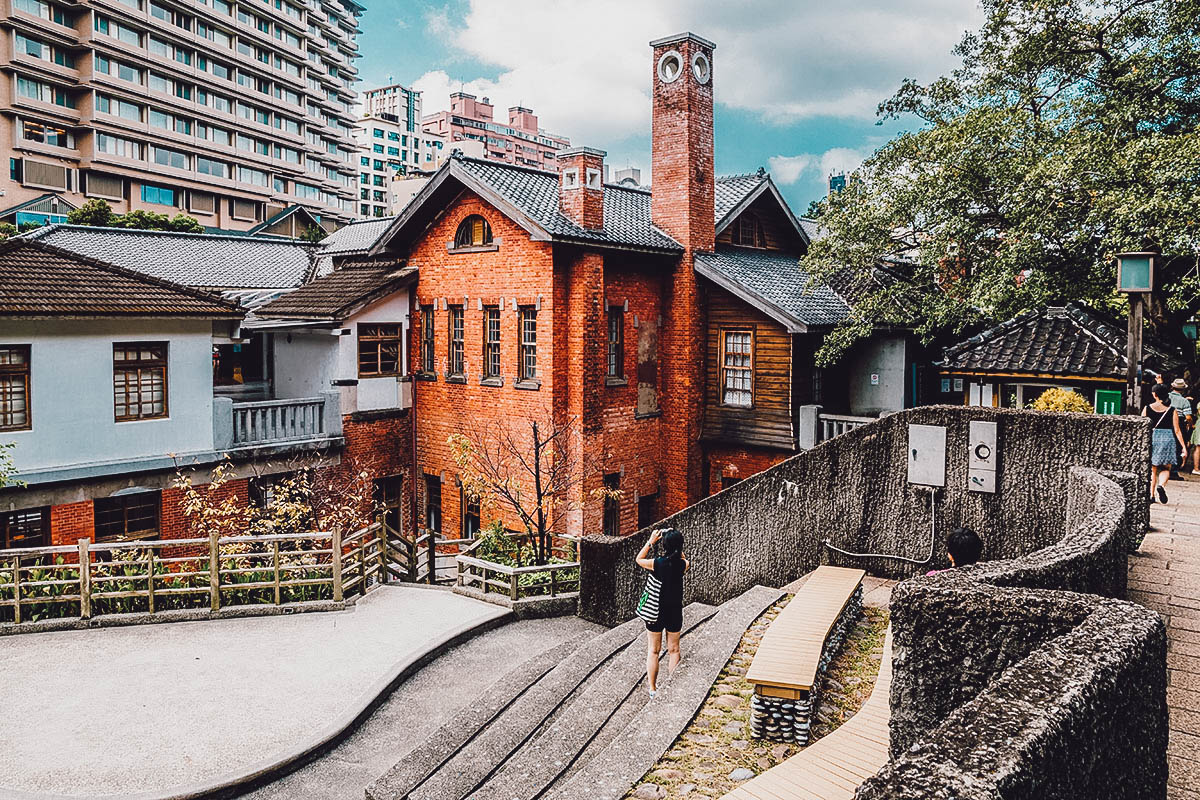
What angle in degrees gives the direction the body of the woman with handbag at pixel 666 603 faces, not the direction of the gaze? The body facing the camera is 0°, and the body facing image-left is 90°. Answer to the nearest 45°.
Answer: approximately 135°

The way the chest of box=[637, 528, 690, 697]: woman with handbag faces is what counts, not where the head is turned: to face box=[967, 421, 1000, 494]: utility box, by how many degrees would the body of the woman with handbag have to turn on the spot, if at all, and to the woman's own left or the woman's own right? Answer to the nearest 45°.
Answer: approximately 90° to the woman's own right

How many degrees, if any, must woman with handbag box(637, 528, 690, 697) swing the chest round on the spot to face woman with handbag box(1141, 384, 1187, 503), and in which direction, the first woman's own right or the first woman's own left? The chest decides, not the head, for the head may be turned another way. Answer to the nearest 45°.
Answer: approximately 90° to the first woman's own right

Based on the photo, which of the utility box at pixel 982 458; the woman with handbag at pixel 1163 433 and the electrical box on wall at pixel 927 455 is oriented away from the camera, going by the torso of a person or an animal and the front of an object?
the woman with handbag

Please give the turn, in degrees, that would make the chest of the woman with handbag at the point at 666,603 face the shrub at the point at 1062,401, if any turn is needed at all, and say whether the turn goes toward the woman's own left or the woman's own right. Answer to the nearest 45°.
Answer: approximately 90° to the woman's own right

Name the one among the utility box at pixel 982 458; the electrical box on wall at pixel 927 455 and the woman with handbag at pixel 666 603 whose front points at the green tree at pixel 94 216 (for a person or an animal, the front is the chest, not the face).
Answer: the woman with handbag

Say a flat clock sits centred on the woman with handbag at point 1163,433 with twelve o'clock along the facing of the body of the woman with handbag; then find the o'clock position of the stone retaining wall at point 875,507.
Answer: The stone retaining wall is roughly at 8 o'clock from the woman with handbag.

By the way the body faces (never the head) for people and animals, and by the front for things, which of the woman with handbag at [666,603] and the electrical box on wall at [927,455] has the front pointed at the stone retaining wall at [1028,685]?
the electrical box on wall

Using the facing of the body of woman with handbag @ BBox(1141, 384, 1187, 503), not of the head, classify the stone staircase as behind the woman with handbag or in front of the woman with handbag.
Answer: behind

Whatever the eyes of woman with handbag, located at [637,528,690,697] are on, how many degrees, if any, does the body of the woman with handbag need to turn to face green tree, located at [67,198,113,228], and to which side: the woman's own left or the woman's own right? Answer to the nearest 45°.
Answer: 0° — they already face it

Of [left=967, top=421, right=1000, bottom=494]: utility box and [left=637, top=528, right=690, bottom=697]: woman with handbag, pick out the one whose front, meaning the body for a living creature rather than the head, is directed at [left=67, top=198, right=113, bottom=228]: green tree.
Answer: the woman with handbag

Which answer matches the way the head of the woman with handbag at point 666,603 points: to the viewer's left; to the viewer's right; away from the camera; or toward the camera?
away from the camera
